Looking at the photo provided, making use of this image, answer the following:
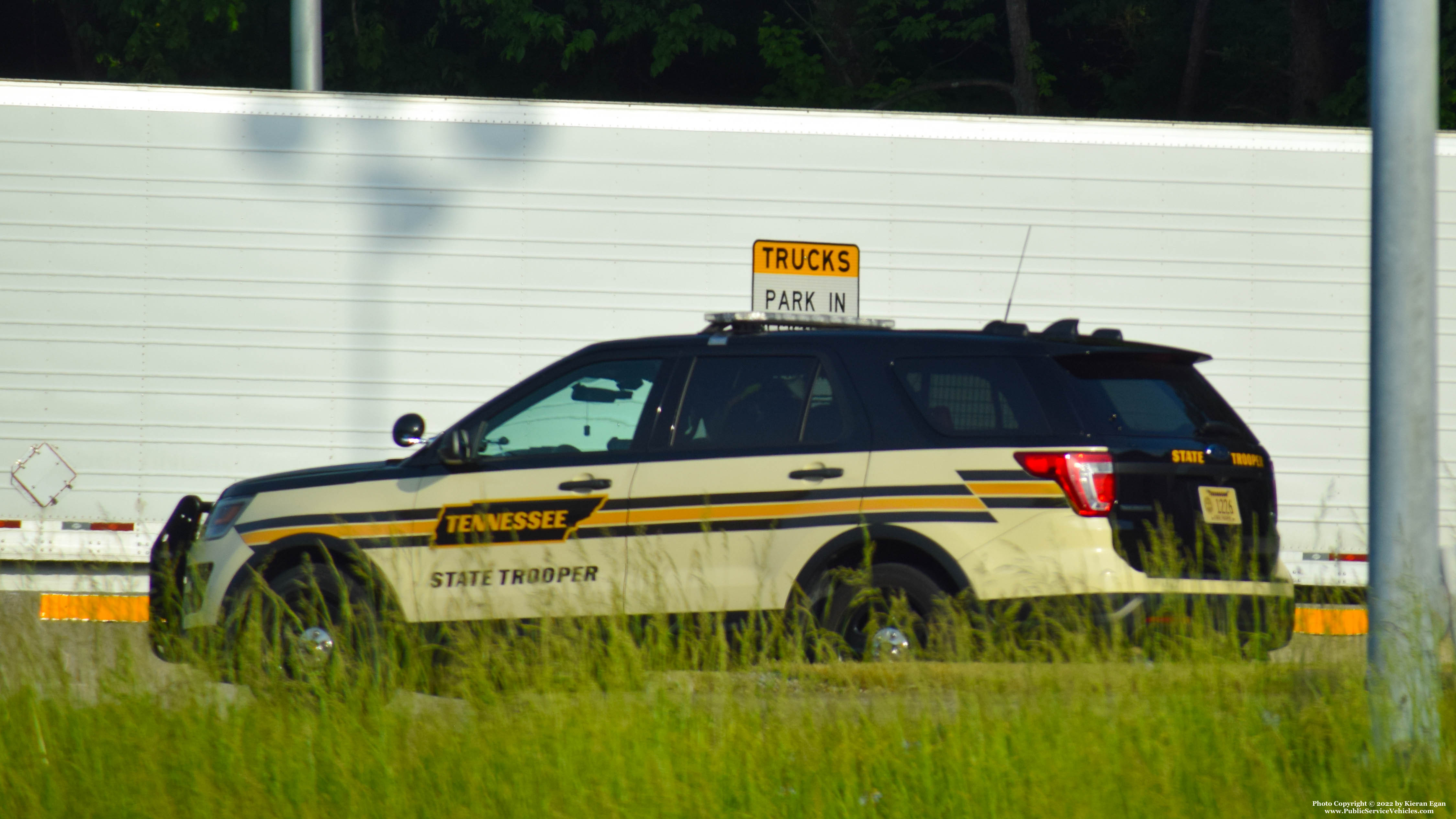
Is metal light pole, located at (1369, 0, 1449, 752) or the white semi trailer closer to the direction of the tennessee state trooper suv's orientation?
the white semi trailer

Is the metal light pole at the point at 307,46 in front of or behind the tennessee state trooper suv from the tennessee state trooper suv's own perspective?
in front

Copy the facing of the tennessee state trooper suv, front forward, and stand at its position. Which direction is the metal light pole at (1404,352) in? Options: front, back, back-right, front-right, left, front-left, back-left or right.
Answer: back

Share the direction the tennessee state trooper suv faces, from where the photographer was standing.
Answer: facing away from the viewer and to the left of the viewer
